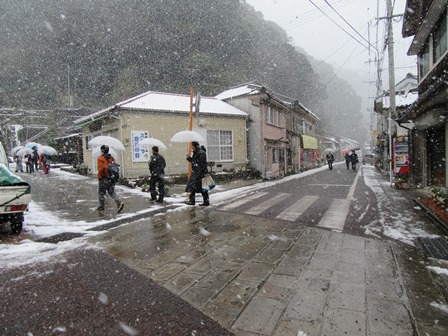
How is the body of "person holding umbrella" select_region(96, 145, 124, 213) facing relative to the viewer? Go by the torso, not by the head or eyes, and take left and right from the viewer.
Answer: facing to the left of the viewer

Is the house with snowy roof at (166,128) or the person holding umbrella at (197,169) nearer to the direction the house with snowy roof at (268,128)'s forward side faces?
the person holding umbrella

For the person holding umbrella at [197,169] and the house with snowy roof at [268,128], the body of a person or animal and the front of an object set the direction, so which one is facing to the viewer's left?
the person holding umbrella

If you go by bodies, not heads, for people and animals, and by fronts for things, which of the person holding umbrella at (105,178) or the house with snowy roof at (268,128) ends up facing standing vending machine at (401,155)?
the house with snowy roof

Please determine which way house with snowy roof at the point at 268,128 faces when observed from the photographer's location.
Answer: facing the viewer and to the right of the viewer

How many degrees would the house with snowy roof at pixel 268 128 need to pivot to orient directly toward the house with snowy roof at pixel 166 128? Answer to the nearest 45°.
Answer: approximately 90° to its right

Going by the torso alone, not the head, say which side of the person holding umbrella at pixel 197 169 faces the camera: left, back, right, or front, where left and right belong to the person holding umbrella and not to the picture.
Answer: left

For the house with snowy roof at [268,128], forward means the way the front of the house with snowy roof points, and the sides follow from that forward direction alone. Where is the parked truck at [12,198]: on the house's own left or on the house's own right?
on the house's own right

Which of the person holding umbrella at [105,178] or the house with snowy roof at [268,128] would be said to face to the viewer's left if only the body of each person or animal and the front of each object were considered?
the person holding umbrella

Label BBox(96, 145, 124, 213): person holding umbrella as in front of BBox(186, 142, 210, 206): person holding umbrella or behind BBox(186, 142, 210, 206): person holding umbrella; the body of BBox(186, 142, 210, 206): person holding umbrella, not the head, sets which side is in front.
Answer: in front
